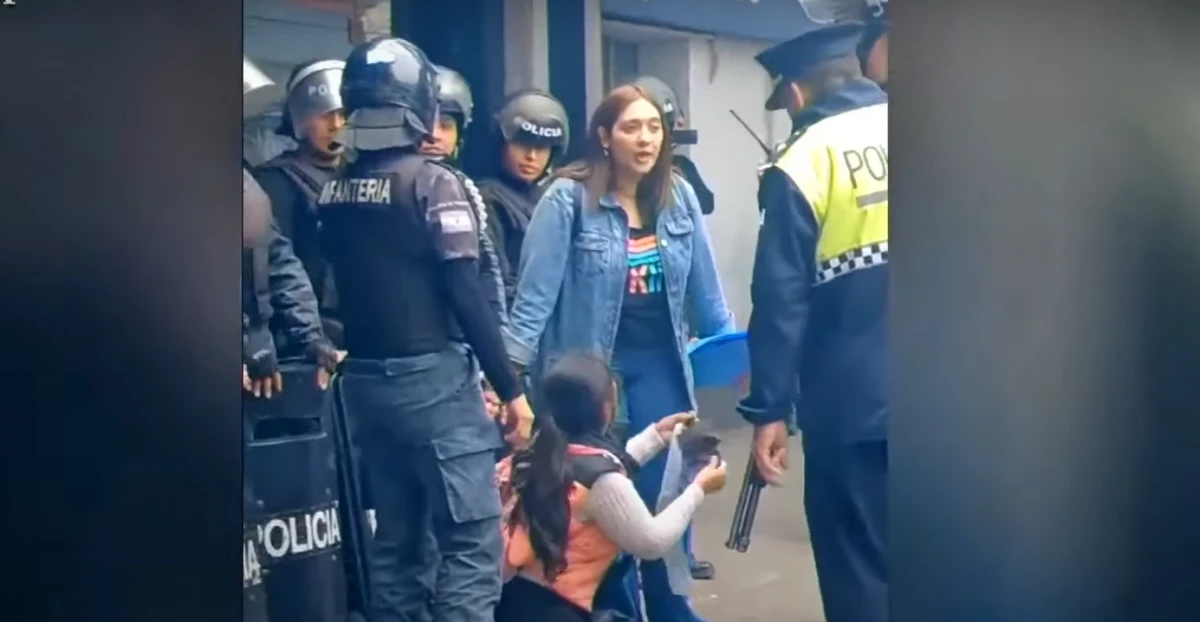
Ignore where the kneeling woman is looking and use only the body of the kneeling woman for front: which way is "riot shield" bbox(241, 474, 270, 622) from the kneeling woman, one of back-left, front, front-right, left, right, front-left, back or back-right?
back-left

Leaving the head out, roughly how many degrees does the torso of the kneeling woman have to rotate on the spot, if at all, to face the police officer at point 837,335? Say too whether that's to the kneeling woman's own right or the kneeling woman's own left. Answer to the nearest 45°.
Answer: approximately 45° to the kneeling woman's own right

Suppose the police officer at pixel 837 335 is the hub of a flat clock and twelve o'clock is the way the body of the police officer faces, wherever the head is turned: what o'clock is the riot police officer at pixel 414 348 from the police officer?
The riot police officer is roughly at 10 o'clock from the police officer.

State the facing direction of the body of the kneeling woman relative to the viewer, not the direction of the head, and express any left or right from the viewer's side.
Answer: facing away from the viewer and to the right of the viewer

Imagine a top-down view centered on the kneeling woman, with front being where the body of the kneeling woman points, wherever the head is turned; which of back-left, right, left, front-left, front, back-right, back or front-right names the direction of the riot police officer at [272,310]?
back-left

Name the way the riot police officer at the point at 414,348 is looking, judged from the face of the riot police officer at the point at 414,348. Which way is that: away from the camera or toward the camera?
away from the camera

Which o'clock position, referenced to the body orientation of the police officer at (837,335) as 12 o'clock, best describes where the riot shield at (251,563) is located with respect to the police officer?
The riot shield is roughly at 10 o'clock from the police officer.

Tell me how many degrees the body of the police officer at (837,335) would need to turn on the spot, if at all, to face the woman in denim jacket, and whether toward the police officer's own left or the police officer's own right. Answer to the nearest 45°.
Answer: approximately 45° to the police officer's own left

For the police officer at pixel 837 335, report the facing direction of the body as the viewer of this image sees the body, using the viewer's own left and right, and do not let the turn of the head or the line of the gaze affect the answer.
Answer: facing away from the viewer and to the left of the viewer

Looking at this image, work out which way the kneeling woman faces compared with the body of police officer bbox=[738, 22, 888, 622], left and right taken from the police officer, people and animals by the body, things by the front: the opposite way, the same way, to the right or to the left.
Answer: to the right
